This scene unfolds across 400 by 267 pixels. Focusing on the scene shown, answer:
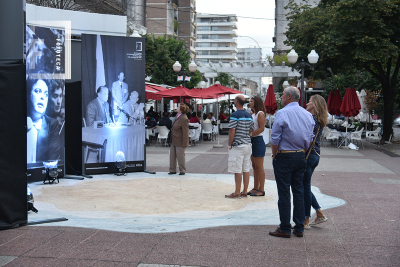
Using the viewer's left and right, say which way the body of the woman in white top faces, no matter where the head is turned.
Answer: facing to the left of the viewer

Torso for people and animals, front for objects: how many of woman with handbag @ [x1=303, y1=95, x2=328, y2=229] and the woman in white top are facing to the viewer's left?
2

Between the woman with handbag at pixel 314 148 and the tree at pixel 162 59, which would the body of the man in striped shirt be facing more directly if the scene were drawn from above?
the tree

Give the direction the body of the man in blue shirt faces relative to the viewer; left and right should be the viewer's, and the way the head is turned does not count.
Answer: facing away from the viewer and to the left of the viewer

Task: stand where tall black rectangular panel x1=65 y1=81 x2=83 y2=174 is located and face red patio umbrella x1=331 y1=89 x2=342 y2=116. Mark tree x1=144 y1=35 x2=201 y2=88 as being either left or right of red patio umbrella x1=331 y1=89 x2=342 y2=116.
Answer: left

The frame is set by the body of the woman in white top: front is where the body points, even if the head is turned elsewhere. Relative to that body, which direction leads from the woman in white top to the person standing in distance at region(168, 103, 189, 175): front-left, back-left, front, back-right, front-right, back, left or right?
front-right

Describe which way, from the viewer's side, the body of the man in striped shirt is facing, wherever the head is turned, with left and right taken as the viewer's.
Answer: facing away from the viewer and to the left of the viewer

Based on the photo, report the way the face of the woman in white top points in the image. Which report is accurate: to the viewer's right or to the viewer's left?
to the viewer's left
